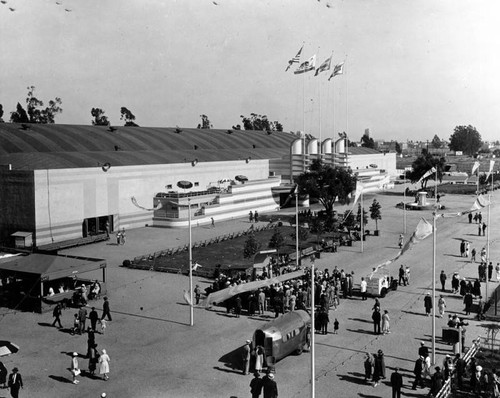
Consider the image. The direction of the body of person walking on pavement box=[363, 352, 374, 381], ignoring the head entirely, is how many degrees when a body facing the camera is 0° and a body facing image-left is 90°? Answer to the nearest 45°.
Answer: approximately 180°

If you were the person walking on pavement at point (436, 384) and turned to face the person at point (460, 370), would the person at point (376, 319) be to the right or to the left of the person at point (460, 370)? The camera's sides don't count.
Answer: left

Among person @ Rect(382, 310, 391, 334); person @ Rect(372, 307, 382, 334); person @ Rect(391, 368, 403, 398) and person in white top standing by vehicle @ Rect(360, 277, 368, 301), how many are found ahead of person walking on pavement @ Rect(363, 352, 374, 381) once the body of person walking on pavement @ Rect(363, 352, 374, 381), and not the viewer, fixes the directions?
3

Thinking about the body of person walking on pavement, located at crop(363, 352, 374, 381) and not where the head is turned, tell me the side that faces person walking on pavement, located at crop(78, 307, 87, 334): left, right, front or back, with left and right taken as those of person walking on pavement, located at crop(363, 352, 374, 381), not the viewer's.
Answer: left

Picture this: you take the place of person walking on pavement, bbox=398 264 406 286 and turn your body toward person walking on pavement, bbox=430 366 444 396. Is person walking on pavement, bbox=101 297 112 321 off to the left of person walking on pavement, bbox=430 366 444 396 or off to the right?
right

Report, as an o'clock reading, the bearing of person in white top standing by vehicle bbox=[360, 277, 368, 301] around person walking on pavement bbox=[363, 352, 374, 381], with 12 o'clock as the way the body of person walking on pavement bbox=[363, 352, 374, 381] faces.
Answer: person in white top standing by vehicle bbox=[360, 277, 368, 301] is roughly at 12 o'clock from person walking on pavement bbox=[363, 352, 374, 381].
